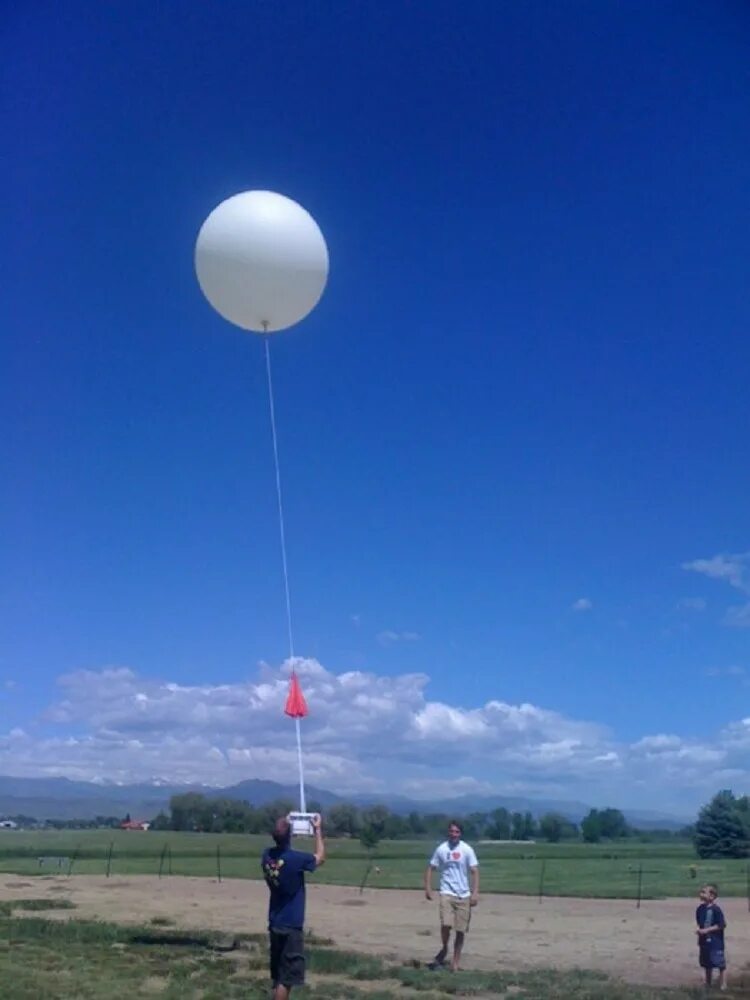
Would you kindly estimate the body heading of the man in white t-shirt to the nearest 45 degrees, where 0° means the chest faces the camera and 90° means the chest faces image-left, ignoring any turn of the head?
approximately 0°

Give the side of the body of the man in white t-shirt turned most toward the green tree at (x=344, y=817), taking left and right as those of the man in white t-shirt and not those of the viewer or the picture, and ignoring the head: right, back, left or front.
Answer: back

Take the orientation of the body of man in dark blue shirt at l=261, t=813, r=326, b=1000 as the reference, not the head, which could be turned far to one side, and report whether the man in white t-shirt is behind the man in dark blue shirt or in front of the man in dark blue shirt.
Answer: in front

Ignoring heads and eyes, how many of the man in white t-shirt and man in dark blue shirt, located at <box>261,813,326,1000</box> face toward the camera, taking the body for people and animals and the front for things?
1

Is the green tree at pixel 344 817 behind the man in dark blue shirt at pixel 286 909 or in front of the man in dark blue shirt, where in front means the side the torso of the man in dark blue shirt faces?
in front

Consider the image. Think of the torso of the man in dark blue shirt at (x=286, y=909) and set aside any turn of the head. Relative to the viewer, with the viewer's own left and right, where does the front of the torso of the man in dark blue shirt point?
facing away from the viewer and to the right of the viewer

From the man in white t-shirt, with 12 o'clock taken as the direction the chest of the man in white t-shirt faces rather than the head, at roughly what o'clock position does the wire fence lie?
The wire fence is roughly at 6 o'clock from the man in white t-shirt.
